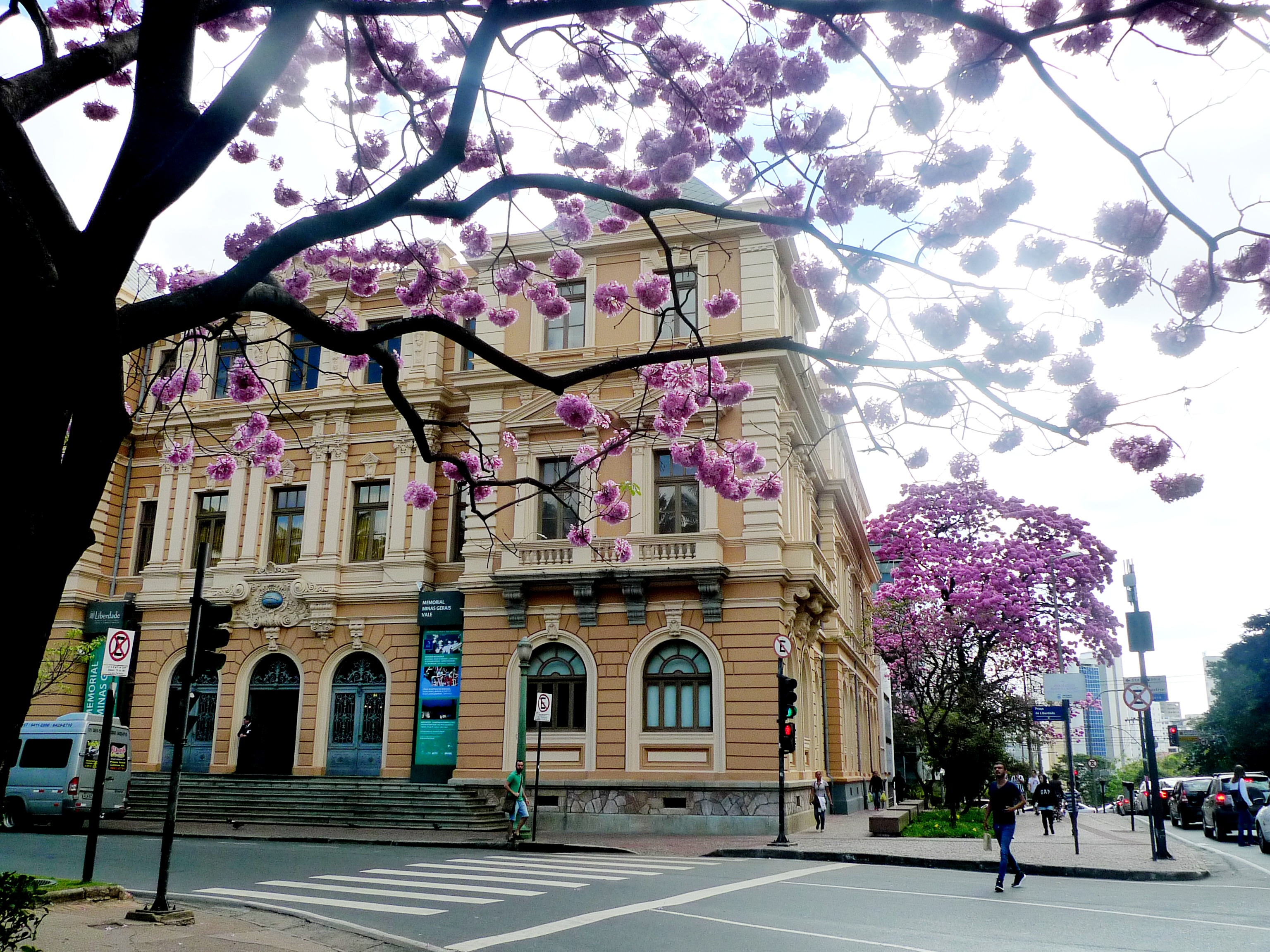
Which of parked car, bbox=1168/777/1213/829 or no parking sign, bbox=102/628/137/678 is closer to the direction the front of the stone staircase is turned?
the no parking sign

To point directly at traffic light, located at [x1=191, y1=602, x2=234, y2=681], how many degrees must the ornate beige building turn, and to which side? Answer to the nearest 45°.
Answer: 0° — it already faces it

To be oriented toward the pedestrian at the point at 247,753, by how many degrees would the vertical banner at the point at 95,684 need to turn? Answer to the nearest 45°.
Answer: approximately 45° to its left

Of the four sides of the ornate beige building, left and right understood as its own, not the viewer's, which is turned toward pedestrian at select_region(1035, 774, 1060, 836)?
left

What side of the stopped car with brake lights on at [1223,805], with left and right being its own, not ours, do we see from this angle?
back

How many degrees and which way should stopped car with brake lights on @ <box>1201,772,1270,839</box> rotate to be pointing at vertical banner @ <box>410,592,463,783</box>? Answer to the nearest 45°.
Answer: approximately 135° to its left

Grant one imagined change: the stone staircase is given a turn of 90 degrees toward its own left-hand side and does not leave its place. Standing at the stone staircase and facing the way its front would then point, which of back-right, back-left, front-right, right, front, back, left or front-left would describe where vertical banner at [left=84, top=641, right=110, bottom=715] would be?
back-left

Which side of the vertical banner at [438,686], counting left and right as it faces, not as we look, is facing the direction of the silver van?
right
